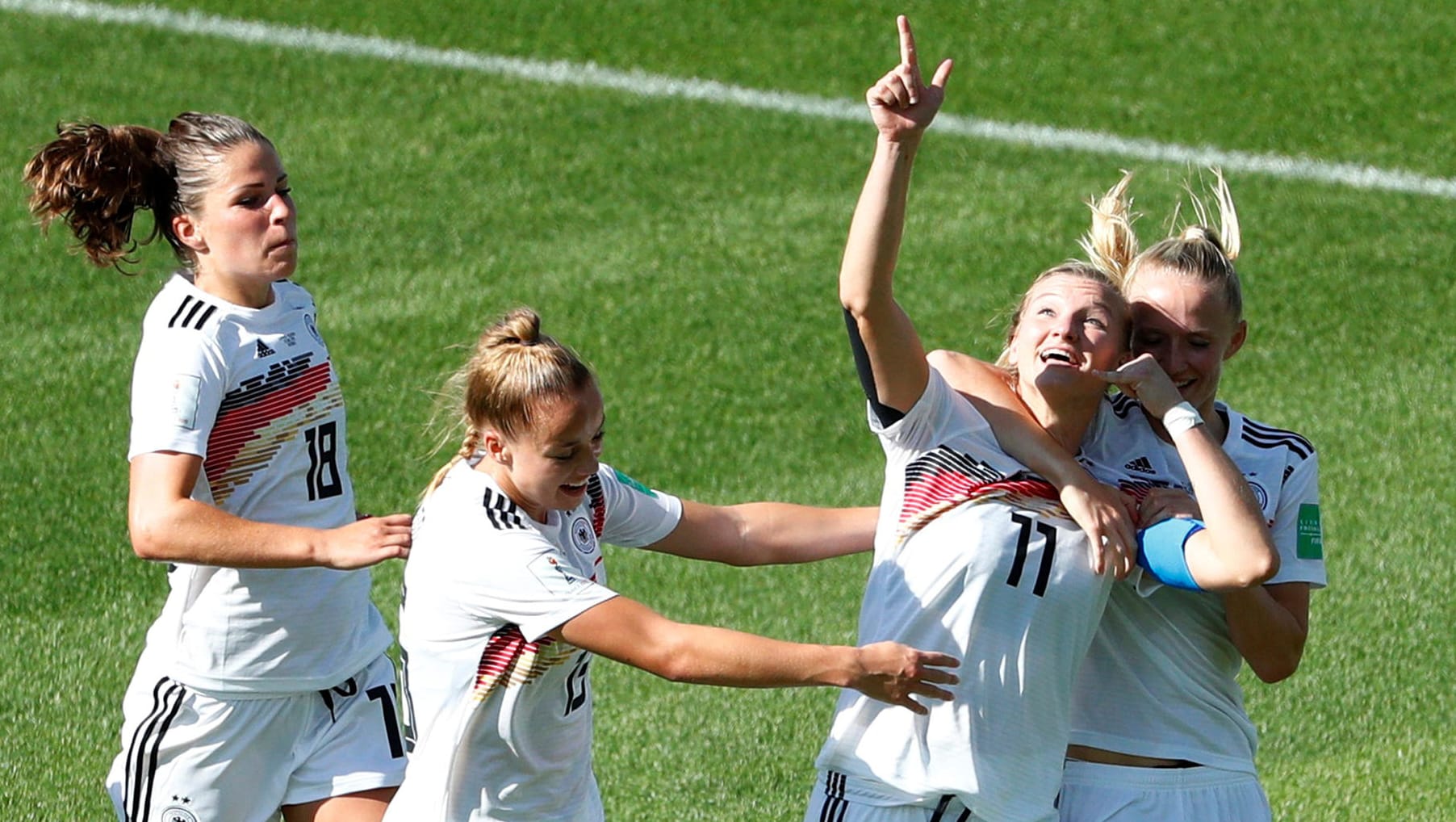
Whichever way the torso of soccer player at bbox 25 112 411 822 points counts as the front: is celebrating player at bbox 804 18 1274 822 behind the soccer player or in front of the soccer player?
in front

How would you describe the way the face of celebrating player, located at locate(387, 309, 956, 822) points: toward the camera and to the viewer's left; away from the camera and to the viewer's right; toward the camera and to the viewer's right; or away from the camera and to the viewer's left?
toward the camera and to the viewer's right

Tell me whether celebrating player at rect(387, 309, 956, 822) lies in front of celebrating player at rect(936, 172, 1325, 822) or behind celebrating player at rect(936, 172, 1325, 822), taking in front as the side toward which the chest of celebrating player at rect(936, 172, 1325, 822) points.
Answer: in front

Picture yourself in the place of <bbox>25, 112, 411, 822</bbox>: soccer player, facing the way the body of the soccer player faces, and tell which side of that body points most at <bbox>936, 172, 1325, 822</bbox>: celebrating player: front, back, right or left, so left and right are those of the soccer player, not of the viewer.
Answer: front

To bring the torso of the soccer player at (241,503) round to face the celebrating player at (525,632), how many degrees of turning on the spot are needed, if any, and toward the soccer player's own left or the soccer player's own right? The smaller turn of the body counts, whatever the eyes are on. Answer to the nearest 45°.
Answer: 0° — they already face them

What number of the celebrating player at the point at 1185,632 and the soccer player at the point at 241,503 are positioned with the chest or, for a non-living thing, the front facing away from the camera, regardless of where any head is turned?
0

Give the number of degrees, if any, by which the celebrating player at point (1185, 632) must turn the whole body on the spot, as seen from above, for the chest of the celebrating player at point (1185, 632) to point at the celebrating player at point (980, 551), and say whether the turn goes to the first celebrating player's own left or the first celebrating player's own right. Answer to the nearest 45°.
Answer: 0° — they already face them

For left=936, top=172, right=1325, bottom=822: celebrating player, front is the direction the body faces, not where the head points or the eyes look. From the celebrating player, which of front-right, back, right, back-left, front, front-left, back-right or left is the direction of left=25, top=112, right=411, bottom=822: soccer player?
front-right

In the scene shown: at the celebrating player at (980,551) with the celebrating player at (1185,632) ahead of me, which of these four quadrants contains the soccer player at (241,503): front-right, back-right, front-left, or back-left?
back-left

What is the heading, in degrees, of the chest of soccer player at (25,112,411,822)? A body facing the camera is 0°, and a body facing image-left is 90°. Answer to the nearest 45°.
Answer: approximately 315°

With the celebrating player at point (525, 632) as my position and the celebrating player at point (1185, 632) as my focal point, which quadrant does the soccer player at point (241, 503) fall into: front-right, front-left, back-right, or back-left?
back-left

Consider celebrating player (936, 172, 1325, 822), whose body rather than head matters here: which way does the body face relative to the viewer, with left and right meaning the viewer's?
facing the viewer and to the left of the viewer

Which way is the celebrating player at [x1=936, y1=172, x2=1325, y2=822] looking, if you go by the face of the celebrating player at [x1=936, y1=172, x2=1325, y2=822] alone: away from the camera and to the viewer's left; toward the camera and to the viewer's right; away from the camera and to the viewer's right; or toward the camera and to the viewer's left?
toward the camera and to the viewer's left
